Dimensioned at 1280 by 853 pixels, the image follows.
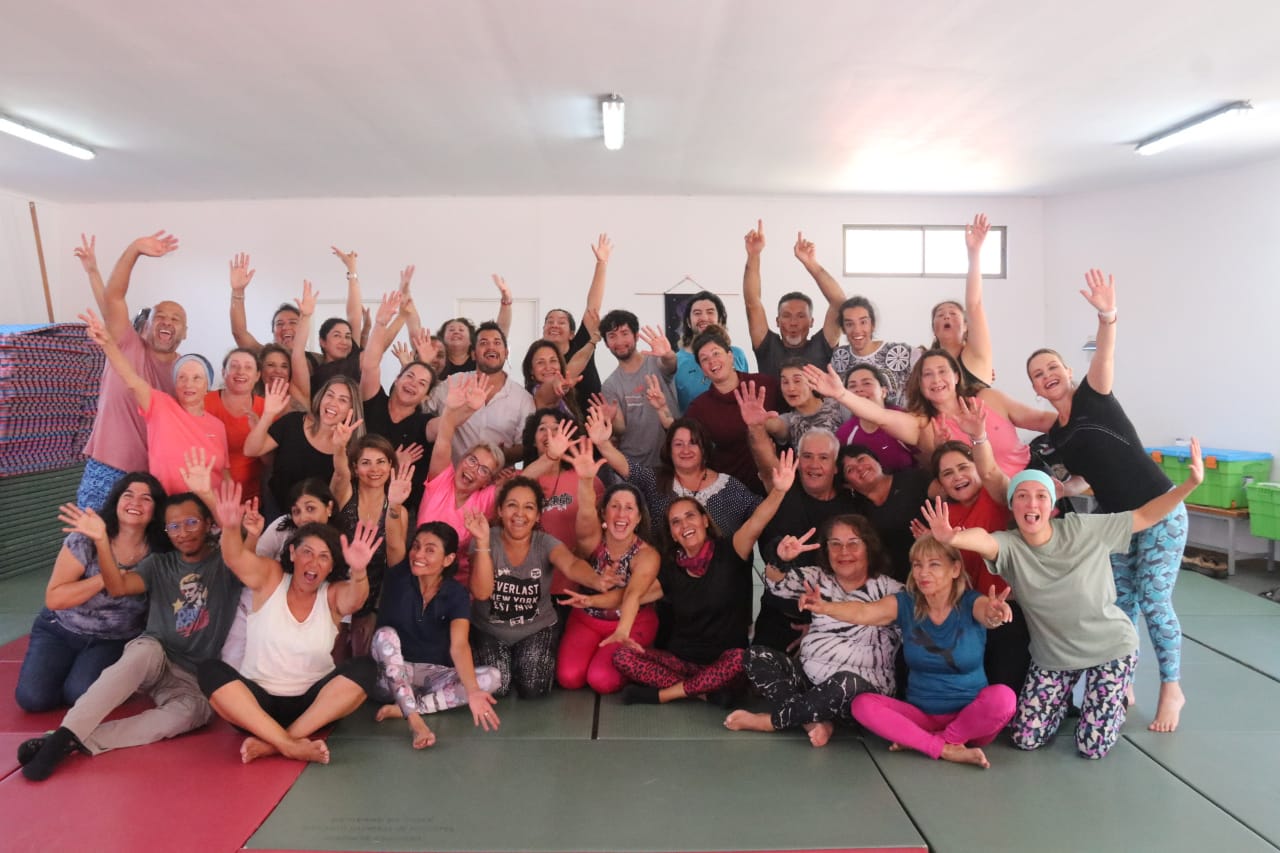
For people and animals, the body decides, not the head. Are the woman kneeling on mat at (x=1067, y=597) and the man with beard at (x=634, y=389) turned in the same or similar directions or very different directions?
same or similar directions

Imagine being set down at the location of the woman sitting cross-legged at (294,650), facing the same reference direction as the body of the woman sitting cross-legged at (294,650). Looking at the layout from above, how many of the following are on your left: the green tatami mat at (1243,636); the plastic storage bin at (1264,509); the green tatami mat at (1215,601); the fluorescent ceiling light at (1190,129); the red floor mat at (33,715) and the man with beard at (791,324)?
5

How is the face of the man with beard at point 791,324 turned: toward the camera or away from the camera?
toward the camera

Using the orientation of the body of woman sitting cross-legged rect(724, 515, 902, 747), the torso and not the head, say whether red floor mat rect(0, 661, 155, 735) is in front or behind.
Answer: in front

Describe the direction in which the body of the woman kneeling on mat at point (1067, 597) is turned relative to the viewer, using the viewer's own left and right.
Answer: facing the viewer

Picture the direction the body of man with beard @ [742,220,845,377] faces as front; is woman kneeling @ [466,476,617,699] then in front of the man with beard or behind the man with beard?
in front

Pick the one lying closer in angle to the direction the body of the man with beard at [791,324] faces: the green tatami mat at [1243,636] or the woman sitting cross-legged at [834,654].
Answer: the woman sitting cross-legged

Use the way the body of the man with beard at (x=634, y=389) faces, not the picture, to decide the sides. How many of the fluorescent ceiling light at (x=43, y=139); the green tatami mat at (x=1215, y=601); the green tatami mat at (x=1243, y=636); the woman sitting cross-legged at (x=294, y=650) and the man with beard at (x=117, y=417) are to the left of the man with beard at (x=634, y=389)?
2

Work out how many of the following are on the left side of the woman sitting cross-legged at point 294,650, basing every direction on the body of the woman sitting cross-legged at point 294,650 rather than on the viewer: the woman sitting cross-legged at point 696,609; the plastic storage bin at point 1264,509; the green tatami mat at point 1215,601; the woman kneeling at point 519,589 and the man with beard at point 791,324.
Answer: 5

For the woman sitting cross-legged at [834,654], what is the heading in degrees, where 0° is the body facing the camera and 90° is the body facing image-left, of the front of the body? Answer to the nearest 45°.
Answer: approximately 45°

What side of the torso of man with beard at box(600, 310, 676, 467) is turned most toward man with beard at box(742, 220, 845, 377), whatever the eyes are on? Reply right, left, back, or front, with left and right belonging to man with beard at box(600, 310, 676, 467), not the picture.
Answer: left

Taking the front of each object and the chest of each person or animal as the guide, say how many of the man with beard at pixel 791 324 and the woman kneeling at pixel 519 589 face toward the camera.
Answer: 2

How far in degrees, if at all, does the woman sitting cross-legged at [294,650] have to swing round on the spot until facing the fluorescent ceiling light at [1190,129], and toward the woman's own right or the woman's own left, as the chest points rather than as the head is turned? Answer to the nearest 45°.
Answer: approximately 90° to the woman's own left

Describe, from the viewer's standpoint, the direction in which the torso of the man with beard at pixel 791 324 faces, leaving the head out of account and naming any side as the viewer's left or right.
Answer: facing the viewer

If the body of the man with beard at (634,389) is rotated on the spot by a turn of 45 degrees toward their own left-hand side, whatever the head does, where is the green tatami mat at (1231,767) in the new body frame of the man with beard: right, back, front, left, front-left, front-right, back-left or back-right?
front

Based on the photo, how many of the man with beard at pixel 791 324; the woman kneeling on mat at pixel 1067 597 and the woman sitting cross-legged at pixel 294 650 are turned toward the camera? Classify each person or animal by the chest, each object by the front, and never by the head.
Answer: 3

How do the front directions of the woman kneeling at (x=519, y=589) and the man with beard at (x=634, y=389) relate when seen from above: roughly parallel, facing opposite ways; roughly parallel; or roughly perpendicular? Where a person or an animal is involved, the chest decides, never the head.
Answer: roughly parallel
